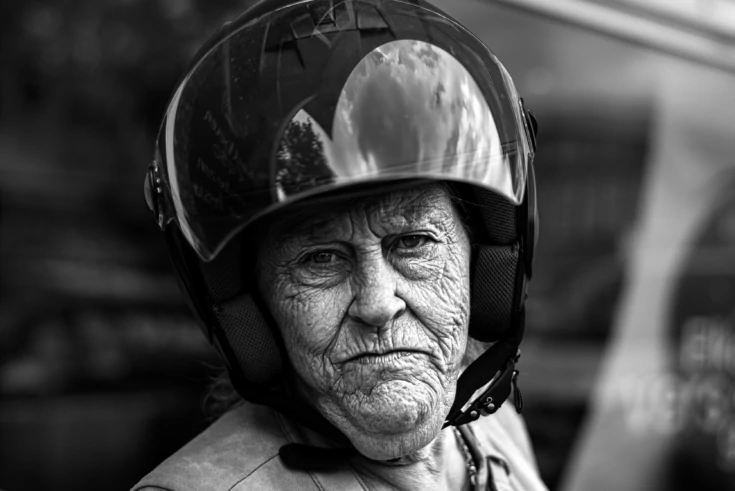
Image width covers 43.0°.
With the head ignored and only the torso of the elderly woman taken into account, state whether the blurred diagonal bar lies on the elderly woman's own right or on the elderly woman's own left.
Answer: on the elderly woman's own left

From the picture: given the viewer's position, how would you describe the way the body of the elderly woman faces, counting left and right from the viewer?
facing the viewer and to the right of the viewer

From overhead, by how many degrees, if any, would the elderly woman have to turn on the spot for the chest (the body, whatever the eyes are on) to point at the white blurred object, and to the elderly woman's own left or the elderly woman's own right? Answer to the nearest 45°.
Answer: approximately 90° to the elderly woman's own left
